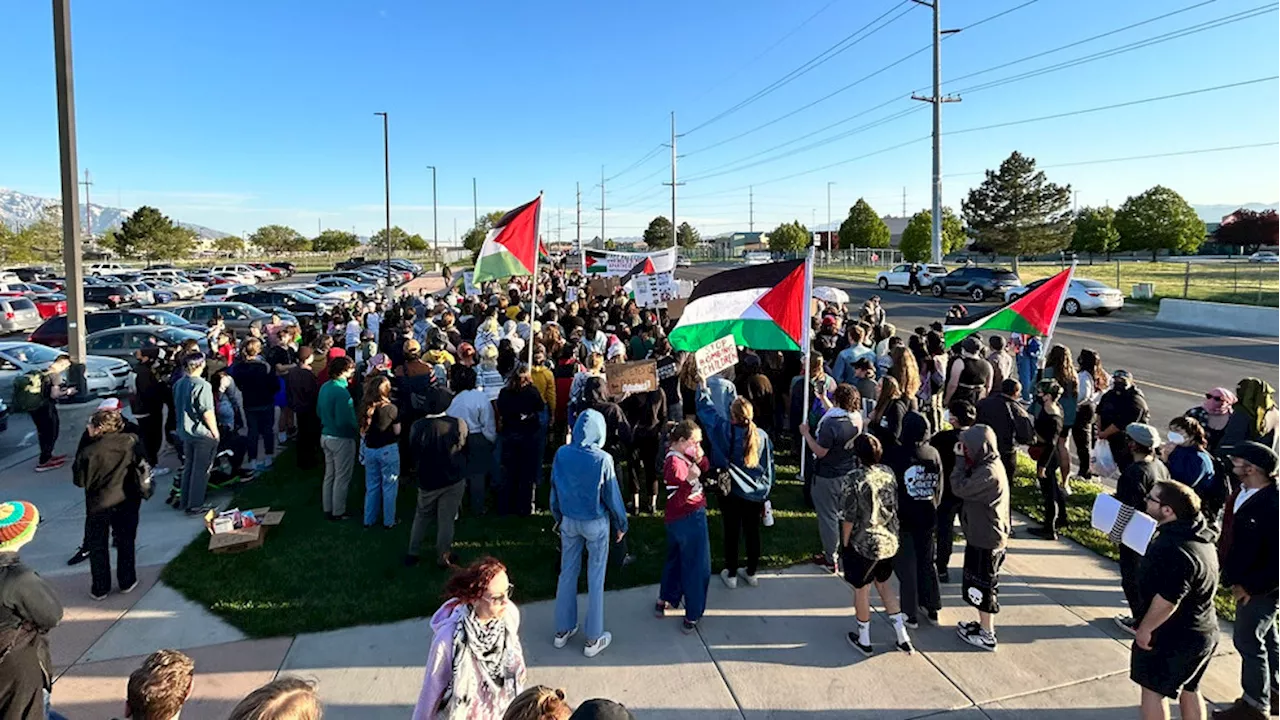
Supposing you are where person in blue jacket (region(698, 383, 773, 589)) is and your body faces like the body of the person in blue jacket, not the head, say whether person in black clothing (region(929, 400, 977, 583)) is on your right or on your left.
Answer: on your right

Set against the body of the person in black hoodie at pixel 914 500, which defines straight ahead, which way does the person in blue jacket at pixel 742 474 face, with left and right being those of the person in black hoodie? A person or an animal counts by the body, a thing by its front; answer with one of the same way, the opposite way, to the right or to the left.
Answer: the same way

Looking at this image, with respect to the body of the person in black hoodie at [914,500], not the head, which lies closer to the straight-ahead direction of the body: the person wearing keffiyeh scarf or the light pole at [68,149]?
the light pole

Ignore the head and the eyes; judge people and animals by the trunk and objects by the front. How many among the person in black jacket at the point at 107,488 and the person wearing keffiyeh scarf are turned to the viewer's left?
0

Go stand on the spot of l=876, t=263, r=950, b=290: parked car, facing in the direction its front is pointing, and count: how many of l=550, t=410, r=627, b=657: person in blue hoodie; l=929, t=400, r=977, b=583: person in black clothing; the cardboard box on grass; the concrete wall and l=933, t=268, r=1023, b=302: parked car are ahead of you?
0

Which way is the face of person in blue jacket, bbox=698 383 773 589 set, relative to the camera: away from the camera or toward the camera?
away from the camera

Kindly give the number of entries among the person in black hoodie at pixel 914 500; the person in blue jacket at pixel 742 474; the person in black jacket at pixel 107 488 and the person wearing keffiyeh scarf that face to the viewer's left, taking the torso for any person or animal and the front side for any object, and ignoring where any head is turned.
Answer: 0

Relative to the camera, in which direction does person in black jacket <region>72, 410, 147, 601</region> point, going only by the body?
away from the camera

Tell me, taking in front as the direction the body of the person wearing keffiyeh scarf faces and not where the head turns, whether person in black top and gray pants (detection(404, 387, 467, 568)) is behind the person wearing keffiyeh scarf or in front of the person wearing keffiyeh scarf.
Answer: behind

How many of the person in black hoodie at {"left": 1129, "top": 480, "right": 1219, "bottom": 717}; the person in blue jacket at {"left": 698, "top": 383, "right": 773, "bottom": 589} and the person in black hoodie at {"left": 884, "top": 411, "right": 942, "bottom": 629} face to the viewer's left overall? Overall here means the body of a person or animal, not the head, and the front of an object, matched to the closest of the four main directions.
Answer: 1

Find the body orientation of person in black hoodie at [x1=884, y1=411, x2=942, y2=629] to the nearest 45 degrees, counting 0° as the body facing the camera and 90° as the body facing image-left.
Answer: approximately 180°

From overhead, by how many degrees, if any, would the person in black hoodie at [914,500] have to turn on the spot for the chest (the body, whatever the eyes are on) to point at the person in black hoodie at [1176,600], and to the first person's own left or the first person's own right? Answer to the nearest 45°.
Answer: approximately 135° to the first person's own right

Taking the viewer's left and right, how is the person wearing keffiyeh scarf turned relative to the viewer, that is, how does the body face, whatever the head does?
facing the viewer and to the right of the viewer

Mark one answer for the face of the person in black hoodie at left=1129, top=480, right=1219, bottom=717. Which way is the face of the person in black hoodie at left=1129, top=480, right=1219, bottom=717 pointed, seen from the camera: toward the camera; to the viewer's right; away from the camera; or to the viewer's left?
to the viewer's left

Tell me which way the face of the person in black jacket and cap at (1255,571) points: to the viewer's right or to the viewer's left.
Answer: to the viewer's left

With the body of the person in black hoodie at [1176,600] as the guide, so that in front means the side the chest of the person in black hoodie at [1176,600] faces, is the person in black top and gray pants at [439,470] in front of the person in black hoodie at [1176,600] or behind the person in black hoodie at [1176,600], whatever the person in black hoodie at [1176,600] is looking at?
in front

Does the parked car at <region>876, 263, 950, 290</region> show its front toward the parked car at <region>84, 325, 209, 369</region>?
no

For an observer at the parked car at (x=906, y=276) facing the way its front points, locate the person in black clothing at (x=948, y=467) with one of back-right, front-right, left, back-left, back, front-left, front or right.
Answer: back-left

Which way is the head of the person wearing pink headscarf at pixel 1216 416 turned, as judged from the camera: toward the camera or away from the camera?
toward the camera
